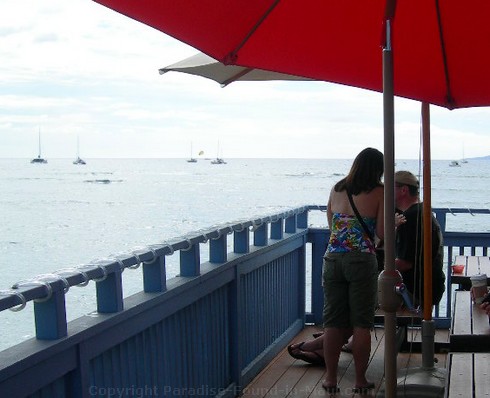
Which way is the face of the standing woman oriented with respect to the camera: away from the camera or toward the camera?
away from the camera

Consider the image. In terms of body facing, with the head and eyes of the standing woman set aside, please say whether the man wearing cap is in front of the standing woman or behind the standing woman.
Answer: in front

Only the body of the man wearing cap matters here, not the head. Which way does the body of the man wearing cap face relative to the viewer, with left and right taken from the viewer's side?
facing to the left of the viewer

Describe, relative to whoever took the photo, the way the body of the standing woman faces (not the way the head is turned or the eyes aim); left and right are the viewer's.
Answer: facing away from the viewer and to the right of the viewer

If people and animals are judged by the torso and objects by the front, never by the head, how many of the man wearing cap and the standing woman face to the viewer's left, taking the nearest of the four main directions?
1

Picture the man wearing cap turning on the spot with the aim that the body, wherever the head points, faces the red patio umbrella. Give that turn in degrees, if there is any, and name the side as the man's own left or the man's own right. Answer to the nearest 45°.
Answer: approximately 90° to the man's own left
